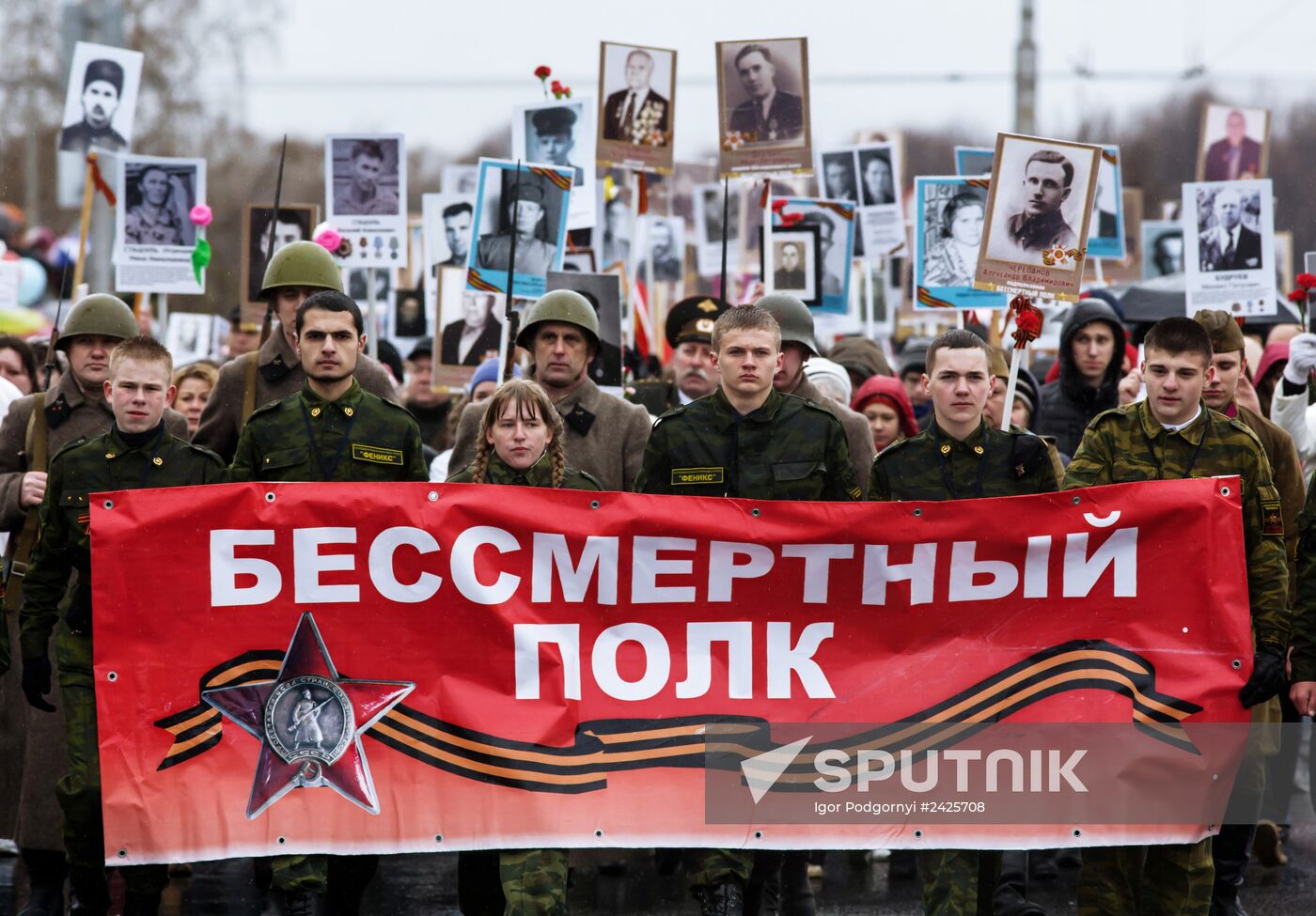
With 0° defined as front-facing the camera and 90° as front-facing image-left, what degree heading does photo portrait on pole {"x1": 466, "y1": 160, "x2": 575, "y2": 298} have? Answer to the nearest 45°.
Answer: approximately 0°

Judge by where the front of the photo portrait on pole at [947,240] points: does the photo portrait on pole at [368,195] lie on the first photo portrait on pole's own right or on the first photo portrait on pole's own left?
on the first photo portrait on pole's own right

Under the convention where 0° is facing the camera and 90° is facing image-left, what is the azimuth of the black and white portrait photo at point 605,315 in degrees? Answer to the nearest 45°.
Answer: approximately 0°

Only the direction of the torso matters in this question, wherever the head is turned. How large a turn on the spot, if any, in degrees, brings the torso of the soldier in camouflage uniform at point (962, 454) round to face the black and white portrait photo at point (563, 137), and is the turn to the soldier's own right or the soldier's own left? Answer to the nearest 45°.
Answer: approximately 135° to the soldier's own right

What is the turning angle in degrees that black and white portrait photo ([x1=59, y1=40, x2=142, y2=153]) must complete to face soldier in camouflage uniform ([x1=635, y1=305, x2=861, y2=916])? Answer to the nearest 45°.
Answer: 0° — it already faces them
